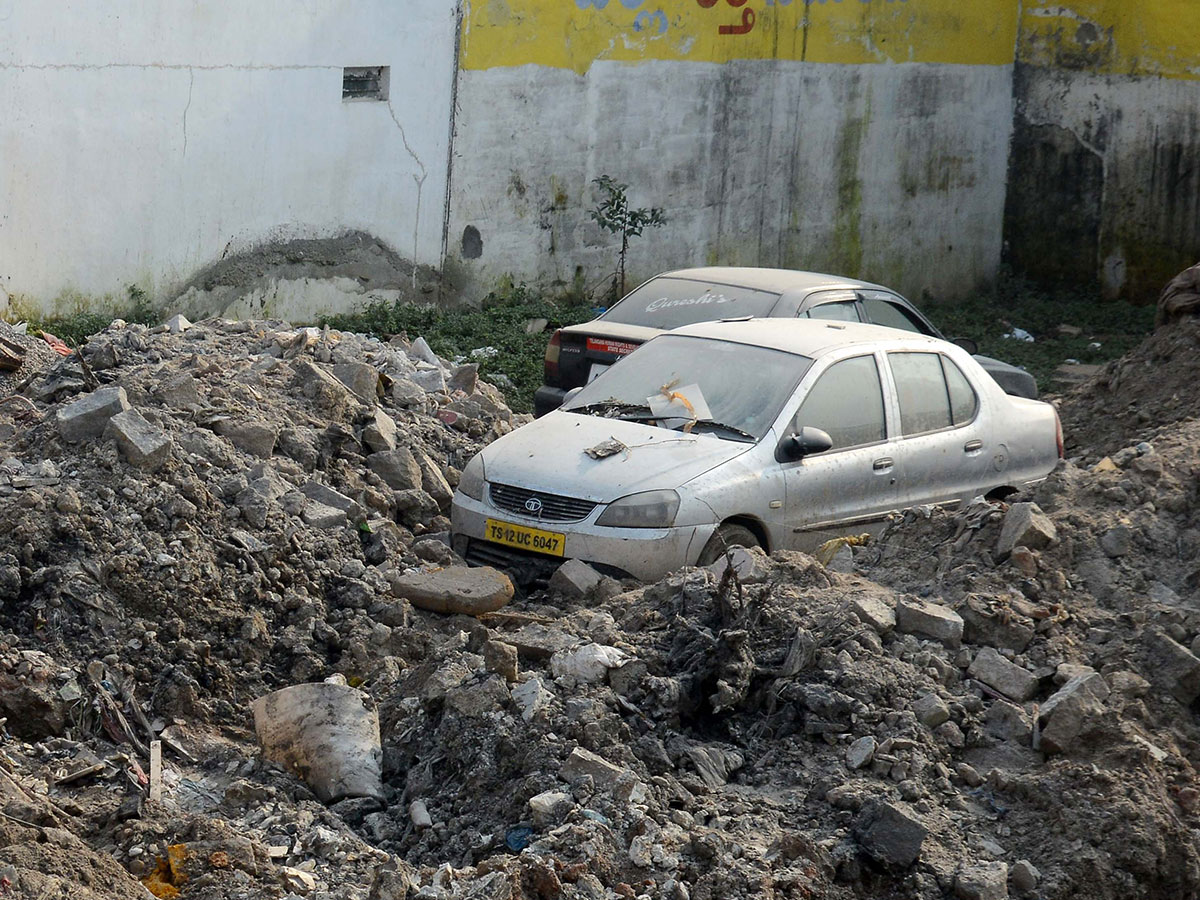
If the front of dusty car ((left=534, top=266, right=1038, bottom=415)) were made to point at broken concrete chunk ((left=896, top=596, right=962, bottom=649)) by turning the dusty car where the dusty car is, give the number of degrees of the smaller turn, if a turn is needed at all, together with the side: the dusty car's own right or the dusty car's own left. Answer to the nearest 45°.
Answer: approximately 135° to the dusty car's own right

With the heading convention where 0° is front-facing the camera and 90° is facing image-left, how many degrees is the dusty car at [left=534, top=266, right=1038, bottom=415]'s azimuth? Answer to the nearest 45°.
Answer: approximately 225°

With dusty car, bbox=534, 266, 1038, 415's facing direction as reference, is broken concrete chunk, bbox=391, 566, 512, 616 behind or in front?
behind

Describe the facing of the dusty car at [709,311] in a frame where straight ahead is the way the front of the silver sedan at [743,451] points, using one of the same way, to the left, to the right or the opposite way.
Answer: the opposite way

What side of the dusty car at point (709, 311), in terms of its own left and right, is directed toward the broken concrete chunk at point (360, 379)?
back

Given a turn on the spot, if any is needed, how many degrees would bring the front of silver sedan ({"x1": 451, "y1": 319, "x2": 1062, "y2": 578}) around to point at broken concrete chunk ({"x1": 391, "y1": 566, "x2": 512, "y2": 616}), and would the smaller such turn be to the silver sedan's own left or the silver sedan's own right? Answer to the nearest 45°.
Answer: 0° — it already faces it

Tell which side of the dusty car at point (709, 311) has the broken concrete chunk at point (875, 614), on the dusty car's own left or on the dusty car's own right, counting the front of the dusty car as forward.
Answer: on the dusty car's own right

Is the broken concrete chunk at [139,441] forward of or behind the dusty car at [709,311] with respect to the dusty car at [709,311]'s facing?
behind

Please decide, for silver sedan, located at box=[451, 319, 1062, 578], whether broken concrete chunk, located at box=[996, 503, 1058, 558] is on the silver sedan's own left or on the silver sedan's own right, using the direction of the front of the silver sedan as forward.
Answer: on the silver sedan's own left

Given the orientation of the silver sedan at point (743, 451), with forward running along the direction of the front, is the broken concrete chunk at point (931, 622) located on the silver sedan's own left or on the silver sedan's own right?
on the silver sedan's own left

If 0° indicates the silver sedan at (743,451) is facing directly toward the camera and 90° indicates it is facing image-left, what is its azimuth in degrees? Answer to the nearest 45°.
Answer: approximately 45°

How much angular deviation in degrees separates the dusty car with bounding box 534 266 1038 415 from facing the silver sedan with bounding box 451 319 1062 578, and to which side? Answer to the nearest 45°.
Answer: approximately 135° to its right
